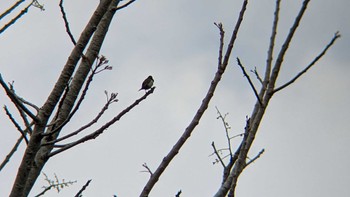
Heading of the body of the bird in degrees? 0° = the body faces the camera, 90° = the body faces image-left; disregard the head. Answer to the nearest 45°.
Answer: approximately 270°
